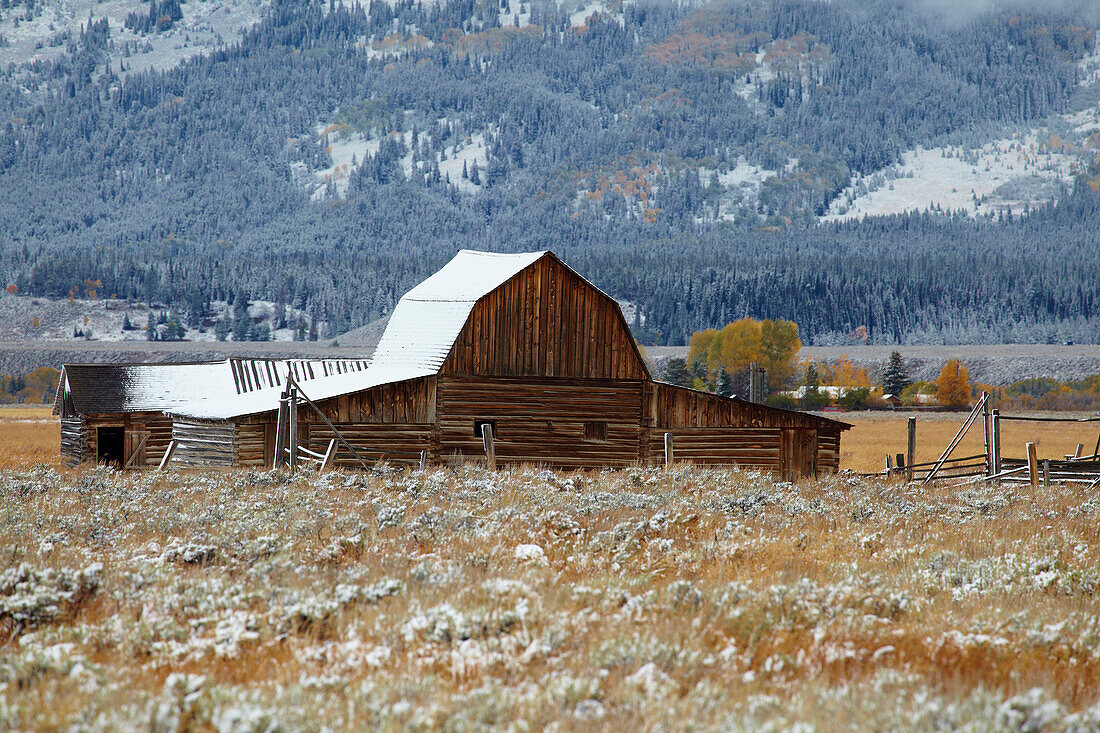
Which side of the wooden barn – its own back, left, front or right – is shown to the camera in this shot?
front

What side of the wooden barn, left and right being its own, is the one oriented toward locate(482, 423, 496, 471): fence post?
front

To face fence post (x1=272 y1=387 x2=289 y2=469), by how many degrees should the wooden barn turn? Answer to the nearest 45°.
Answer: approximately 45° to its right
